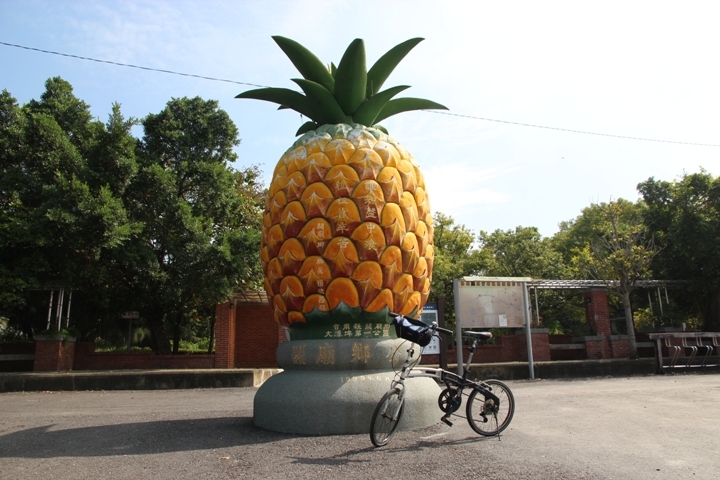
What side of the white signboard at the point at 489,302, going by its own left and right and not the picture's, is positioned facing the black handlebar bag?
front

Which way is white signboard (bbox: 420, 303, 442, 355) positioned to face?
toward the camera

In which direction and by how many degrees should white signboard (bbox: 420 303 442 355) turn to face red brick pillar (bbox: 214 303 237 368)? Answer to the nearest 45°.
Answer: approximately 135° to its right

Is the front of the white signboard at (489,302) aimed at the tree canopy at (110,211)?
no

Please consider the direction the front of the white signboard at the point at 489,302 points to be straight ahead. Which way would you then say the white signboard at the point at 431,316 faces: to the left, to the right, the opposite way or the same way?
the same way

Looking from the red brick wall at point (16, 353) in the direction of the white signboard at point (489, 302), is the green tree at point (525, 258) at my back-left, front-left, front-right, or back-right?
front-left

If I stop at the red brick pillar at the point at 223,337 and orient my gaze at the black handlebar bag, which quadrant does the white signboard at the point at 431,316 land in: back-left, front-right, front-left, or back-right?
front-left

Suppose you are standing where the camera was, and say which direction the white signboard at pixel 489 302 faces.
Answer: facing the viewer

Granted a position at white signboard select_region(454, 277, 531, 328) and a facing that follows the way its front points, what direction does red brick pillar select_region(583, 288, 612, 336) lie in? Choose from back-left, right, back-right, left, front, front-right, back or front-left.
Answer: back-left

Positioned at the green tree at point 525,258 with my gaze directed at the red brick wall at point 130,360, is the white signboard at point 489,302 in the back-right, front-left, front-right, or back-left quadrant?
front-left

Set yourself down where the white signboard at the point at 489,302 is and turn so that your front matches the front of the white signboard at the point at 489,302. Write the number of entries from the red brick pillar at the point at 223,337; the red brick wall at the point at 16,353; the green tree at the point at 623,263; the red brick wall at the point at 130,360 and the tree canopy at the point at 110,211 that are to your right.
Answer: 4

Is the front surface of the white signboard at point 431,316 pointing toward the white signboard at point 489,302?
no

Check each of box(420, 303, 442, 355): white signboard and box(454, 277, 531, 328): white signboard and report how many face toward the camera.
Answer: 2

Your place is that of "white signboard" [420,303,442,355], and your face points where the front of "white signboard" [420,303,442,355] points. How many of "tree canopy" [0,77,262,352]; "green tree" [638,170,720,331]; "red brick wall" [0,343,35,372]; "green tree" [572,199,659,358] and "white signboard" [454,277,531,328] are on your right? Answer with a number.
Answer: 2

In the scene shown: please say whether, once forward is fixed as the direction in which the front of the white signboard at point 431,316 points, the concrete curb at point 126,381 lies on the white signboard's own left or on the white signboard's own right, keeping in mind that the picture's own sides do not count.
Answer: on the white signboard's own right

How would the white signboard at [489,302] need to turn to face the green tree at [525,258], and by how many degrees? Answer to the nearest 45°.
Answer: approximately 180°

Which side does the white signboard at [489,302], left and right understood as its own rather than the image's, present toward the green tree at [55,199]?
right
